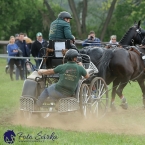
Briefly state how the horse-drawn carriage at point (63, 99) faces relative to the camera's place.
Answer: facing away from the viewer and to the right of the viewer

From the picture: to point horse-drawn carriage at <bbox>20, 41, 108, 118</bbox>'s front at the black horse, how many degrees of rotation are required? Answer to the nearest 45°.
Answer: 0° — it already faces it

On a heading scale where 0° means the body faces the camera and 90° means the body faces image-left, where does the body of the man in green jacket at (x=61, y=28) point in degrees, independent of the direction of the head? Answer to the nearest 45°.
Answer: approximately 225°

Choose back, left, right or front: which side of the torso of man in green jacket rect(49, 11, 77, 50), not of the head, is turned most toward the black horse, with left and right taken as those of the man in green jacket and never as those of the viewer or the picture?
front
